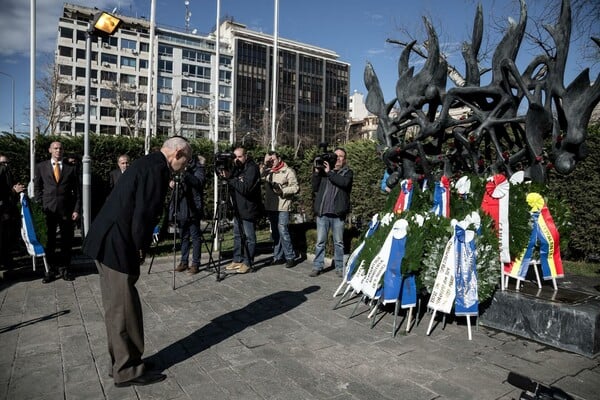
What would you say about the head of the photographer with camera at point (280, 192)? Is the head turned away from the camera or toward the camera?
toward the camera

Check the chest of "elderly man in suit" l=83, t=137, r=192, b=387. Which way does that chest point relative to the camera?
to the viewer's right

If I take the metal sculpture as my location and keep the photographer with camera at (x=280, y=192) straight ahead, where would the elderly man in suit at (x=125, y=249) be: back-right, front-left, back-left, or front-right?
front-left

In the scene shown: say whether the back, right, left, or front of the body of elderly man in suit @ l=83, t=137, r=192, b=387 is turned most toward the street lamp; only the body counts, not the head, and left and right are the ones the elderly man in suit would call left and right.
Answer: left

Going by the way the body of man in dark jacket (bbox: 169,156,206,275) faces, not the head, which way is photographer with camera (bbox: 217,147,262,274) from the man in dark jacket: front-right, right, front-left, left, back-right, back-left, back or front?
back-left

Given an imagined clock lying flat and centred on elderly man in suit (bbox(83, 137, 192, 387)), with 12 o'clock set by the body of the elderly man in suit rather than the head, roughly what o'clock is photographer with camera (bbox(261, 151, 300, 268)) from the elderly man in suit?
The photographer with camera is roughly at 10 o'clock from the elderly man in suit.

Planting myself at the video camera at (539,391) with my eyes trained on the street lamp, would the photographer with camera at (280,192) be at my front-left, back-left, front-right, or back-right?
front-right

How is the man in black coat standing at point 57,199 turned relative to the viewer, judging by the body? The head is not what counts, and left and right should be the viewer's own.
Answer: facing the viewer
